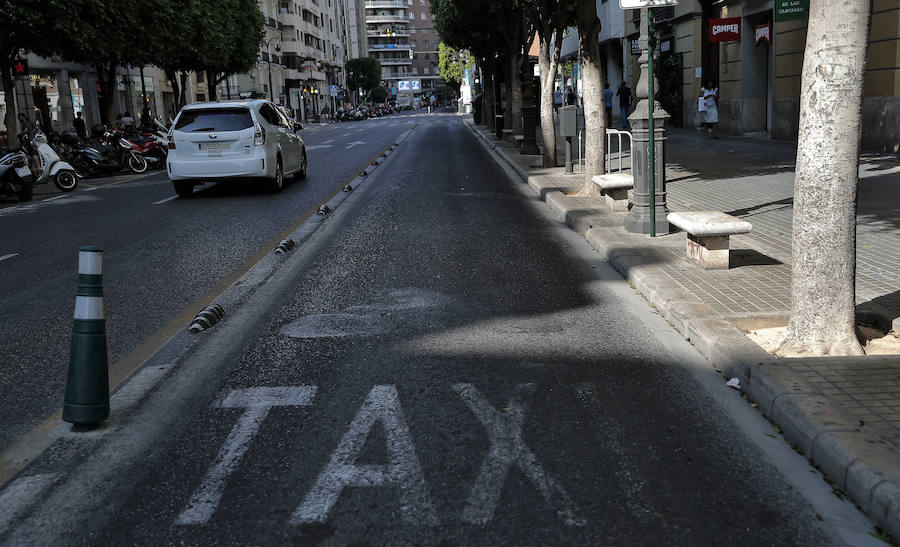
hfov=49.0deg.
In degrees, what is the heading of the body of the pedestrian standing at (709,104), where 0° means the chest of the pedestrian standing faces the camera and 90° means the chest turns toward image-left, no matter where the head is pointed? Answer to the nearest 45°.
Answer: approximately 0°

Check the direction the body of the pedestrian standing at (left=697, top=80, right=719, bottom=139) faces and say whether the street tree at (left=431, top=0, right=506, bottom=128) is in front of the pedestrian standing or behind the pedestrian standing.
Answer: behind

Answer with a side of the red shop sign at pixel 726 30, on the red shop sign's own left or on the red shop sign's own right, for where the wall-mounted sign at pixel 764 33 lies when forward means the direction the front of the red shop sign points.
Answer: on the red shop sign's own left

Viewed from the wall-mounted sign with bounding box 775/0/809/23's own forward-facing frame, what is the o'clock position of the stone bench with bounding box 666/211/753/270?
The stone bench is roughly at 12 o'clock from the wall-mounted sign.

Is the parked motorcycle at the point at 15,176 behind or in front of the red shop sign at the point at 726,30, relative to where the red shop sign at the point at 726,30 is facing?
in front

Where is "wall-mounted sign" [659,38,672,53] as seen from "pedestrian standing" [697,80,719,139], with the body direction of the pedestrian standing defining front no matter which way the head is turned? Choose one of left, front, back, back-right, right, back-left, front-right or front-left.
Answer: back
